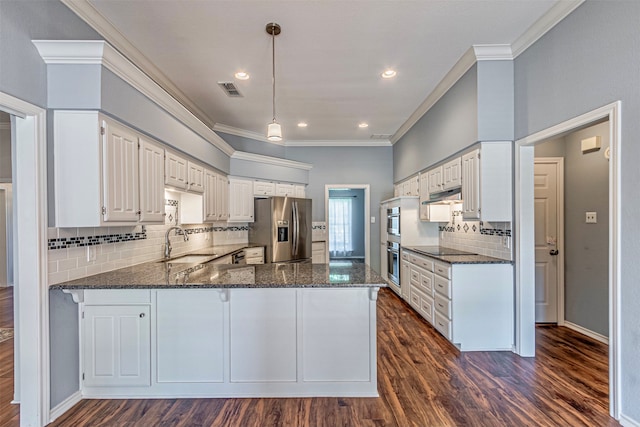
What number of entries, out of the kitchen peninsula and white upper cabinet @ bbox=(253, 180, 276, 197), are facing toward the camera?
2

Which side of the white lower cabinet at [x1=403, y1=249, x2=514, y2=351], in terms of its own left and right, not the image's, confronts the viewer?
left

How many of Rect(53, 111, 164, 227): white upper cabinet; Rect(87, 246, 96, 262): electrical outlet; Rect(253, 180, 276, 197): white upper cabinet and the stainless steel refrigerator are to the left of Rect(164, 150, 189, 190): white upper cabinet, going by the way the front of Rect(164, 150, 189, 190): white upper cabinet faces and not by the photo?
2

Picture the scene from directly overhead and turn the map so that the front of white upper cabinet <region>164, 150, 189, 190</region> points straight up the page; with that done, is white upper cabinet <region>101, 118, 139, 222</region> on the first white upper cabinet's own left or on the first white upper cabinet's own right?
on the first white upper cabinet's own right

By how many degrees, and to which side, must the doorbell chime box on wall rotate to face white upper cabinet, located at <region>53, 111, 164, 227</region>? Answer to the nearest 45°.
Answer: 0° — it already faces it

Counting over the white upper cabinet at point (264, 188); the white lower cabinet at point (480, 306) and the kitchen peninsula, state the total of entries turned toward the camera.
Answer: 2

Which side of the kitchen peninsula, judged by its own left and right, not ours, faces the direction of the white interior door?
left

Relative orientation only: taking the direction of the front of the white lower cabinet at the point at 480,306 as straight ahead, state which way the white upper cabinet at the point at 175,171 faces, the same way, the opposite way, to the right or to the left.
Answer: the opposite way
